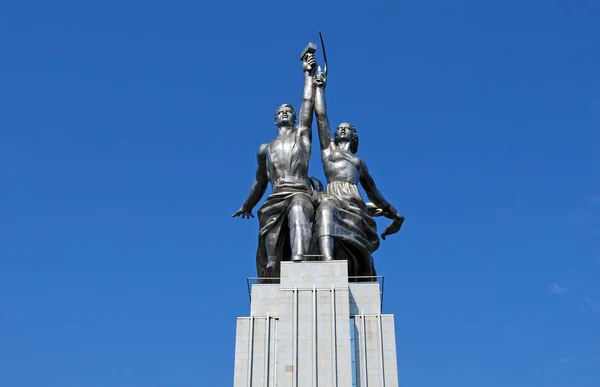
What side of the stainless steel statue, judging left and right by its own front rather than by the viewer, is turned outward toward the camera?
front
